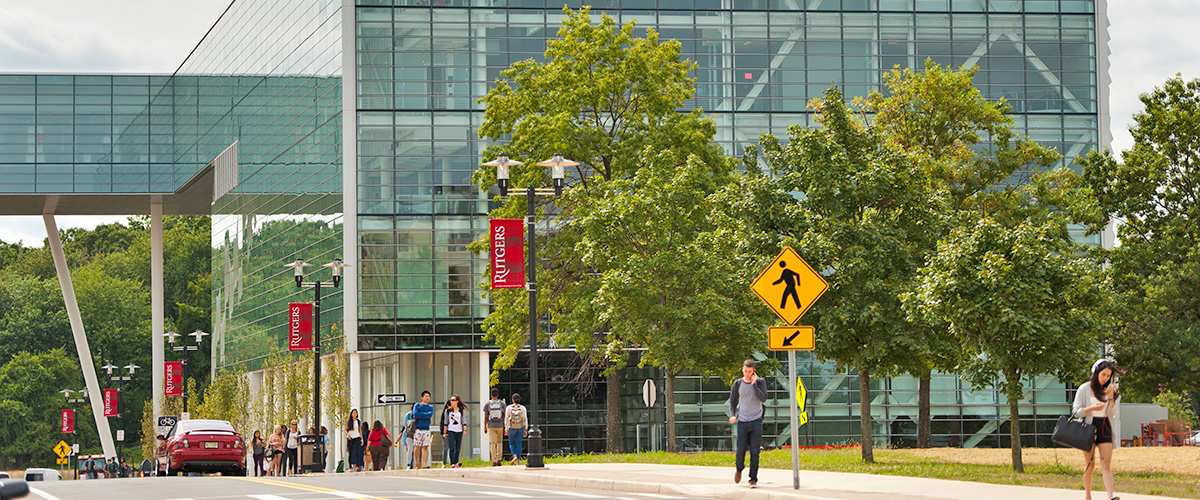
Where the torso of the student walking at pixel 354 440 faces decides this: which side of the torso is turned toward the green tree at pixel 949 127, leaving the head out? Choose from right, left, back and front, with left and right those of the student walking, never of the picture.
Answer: left

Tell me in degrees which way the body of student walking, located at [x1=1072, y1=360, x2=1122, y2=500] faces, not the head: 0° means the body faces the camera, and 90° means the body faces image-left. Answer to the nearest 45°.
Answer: approximately 315°

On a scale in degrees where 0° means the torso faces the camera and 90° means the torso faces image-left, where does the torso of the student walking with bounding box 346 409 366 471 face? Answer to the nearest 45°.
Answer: approximately 0°

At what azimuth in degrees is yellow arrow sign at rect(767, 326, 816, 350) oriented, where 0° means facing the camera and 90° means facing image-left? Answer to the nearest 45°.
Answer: approximately 0°
